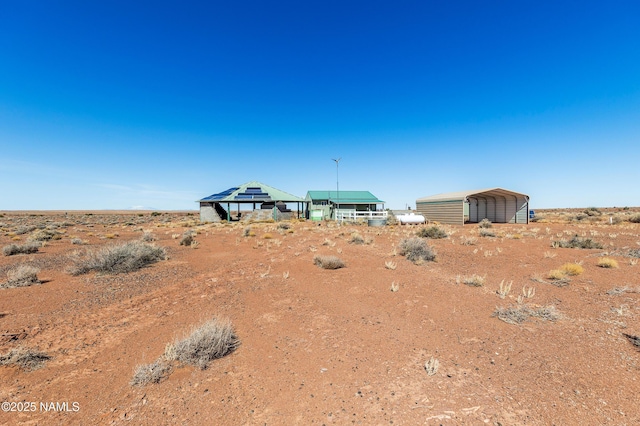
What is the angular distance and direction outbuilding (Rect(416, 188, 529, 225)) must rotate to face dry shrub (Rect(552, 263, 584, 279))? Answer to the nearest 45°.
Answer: approximately 45° to its right

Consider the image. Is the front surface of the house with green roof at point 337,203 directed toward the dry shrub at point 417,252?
yes

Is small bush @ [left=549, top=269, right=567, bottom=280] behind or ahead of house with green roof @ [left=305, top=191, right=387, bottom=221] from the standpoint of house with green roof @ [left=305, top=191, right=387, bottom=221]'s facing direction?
ahead

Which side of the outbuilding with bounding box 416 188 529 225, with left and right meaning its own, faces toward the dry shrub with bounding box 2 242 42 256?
right

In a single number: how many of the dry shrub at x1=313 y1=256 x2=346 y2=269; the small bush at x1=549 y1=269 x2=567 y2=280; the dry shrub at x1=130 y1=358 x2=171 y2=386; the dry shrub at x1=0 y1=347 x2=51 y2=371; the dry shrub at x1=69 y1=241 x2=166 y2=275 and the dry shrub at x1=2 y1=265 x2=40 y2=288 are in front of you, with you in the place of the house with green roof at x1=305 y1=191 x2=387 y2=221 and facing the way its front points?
6

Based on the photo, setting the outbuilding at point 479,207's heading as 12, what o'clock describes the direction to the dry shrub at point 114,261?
The dry shrub is roughly at 2 o'clock from the outbuilding.

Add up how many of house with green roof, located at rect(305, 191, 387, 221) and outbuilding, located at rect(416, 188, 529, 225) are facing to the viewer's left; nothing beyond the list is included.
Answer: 0

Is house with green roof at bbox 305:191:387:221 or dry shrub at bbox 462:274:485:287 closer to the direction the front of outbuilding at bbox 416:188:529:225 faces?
the dry shrub

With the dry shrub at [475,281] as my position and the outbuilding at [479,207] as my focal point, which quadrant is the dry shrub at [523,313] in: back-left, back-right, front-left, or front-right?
back-right

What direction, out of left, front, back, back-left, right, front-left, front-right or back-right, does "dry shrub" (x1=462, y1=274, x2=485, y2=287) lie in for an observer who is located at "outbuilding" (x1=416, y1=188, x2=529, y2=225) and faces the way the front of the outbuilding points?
front-right

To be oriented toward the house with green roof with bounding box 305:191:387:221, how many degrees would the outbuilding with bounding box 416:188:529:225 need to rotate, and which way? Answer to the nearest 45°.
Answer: approximately 135° to its right

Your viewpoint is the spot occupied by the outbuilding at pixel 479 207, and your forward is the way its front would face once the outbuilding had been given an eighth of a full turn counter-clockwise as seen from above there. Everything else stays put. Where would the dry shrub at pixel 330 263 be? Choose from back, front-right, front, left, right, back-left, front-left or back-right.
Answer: right

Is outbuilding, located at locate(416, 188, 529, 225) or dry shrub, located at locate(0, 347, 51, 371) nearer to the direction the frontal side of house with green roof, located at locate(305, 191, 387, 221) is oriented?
the dry shrub

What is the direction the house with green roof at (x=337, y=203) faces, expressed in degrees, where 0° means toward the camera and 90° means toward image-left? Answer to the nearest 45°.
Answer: approximately 0°
